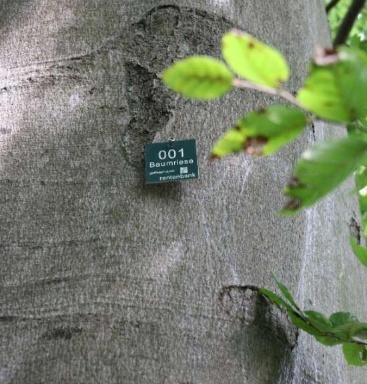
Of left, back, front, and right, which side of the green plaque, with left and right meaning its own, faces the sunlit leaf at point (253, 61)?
front

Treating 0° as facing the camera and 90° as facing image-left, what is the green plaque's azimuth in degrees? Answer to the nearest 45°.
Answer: approximately 0°
